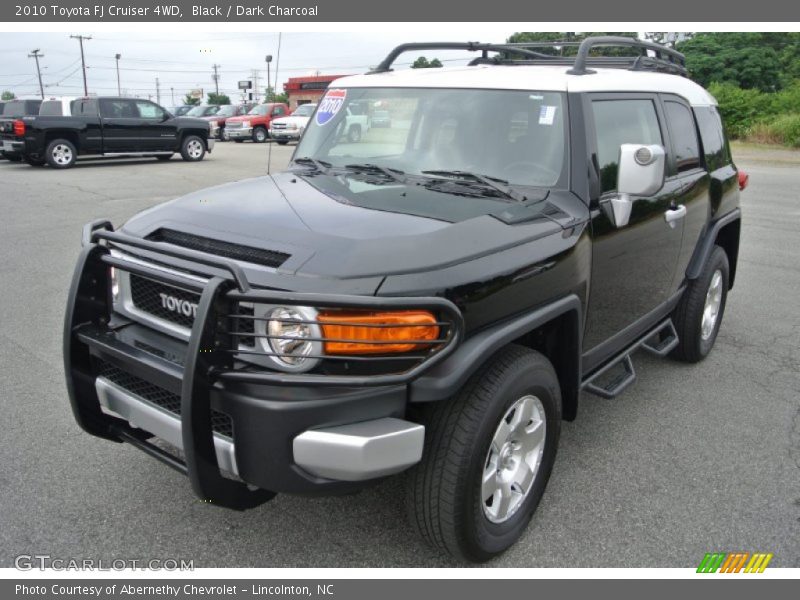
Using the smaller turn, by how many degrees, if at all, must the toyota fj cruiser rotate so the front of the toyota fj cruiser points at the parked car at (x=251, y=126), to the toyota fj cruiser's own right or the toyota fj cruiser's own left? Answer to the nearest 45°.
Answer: approximately 135° to the toyota fj cruiser's own right

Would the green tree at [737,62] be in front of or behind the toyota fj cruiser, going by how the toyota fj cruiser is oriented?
behind

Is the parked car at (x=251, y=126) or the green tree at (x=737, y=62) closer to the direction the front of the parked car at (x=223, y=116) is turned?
the parked car

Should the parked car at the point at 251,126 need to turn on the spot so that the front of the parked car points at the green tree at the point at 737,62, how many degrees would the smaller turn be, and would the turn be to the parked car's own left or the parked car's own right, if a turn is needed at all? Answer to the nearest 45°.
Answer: approximately 135° to the parked car's own left

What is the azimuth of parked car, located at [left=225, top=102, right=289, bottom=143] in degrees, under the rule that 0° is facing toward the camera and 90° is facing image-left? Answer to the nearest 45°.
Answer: approximately 45°

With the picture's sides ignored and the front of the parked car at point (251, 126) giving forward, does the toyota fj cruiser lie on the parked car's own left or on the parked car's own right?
on the parked car's own left

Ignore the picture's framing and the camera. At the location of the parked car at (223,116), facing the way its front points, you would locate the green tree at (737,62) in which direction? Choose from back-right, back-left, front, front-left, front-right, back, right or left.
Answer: back-left

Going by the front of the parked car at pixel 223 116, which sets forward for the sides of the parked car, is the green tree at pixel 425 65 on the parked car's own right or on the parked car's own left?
on the parked car's own left

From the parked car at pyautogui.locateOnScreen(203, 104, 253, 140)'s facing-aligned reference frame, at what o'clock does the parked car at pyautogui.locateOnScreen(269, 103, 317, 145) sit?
the parked car at pyautogui.locateOnScreen(269, 103, 317, 145) is roughly at 10 o'clock from the parked car at pyautogui.locateOnScreen(203, 104, 253, 140).
